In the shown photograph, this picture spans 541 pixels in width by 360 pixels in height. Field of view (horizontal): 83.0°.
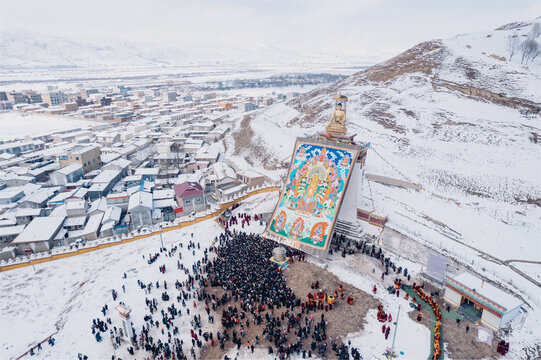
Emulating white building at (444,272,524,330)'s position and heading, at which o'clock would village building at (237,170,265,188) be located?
The village building is roughly at 2 o'clock from the white building.

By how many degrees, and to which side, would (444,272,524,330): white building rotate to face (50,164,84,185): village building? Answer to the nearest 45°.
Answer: approximately 45° to its right

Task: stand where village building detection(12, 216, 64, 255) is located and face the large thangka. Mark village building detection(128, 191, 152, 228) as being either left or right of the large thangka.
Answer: left

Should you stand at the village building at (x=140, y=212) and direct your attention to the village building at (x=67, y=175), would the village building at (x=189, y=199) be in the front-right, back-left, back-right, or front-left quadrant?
back-right

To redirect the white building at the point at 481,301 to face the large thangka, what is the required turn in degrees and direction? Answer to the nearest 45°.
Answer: approximately 45° to its right

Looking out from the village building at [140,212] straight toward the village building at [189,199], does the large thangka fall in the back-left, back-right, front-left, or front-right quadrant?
front-right

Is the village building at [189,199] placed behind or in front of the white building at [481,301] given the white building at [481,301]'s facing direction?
in front

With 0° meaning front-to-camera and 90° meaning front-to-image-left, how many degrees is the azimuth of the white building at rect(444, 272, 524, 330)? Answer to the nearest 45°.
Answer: approximately 45°

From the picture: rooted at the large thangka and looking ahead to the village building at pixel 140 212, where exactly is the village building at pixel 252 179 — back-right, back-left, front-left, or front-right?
front-right

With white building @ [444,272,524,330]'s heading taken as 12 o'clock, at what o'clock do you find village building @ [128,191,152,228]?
The village building is roughly at 1 o'clock from the white building.

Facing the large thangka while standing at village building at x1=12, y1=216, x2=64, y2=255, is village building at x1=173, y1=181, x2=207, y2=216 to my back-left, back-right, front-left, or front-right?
front-left
